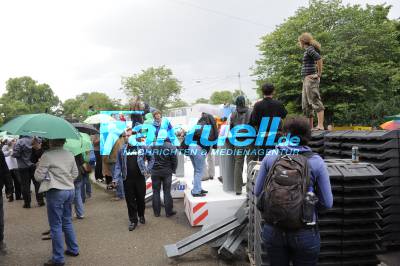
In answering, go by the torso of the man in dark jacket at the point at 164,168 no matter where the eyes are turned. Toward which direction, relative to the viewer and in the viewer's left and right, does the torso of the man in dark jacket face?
facing away from the viewer

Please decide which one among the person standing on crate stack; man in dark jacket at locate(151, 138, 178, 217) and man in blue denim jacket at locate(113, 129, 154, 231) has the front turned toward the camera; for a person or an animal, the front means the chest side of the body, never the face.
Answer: man in blue denim jacket at locate(113, 129, 154, 231)

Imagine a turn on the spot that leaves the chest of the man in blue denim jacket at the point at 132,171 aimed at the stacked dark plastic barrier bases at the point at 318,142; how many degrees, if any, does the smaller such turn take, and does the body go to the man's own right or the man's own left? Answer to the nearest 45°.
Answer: approximately 90° to the man's own left

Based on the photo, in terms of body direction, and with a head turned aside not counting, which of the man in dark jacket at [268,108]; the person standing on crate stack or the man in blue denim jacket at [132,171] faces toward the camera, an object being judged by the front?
the man in blue denim jacket at [132,171]

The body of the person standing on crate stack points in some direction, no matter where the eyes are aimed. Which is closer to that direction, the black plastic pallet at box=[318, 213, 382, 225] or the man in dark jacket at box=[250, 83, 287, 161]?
the man in dark jacket

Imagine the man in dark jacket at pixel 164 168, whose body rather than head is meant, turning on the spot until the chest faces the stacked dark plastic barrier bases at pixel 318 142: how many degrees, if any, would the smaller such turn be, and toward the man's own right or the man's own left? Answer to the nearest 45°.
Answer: approximately 135° to the man's own right

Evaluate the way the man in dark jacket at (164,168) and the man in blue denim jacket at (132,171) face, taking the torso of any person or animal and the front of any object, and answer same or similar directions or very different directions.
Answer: very different directions

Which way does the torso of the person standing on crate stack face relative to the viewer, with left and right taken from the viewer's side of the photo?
facing to the left of the viewer

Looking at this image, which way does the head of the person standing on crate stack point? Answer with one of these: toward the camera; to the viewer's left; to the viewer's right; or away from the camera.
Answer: to the viewer's left
